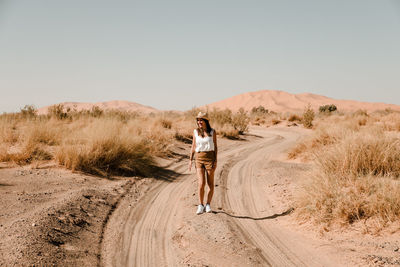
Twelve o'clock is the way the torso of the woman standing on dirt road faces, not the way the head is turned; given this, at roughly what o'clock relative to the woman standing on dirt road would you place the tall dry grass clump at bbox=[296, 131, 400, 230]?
The tall dry grass clump is roughly at 9 o'clock from the woman standing on dirt road.

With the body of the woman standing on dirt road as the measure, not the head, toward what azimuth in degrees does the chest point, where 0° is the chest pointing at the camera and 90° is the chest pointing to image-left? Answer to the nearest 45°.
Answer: approximately 0°

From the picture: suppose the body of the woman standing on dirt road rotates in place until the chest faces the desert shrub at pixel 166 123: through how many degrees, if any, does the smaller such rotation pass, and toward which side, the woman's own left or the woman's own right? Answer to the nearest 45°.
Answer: approximately 180°

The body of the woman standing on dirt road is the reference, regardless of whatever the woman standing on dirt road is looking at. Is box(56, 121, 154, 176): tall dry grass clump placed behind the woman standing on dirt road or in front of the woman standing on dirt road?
behind

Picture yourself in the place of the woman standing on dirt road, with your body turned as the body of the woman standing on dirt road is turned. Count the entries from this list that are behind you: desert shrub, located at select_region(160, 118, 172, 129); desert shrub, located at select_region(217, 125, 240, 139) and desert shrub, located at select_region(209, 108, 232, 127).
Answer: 3

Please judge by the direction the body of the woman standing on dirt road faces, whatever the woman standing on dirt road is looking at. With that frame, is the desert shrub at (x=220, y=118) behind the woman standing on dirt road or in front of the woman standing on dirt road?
behind

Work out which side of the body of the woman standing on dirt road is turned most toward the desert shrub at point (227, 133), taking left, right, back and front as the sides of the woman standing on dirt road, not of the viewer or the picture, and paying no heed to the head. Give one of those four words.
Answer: back

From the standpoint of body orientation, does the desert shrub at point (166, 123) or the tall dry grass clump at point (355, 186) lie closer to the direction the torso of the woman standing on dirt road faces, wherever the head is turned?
the tall dry grass clump

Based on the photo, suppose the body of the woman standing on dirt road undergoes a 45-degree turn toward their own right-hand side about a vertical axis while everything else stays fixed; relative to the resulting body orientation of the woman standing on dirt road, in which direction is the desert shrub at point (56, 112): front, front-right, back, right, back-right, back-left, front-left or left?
right

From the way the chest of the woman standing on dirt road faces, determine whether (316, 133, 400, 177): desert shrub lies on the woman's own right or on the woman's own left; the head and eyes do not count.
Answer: on the woman's own left
